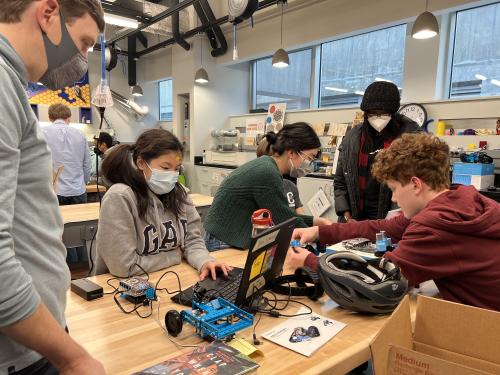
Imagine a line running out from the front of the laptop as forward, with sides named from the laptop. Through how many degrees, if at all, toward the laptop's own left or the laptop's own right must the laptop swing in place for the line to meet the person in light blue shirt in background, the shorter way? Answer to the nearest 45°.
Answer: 0° — it already faces them

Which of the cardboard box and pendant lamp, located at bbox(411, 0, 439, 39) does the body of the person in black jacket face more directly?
the cardboard box

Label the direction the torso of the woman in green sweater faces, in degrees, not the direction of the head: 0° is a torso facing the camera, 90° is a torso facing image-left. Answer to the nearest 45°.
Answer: approximately 270°

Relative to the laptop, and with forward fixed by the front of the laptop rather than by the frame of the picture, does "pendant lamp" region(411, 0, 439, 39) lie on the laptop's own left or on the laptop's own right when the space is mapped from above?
on the laptop's own right

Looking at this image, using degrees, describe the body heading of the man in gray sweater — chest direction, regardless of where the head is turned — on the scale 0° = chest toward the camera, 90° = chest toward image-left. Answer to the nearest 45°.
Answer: approximately 270°

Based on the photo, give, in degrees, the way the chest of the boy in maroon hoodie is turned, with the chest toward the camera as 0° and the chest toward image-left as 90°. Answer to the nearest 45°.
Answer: approximately 90°

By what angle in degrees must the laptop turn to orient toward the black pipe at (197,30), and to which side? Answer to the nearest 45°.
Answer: approximately 45° to its right

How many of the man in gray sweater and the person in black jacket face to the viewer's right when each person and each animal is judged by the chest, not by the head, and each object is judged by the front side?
1

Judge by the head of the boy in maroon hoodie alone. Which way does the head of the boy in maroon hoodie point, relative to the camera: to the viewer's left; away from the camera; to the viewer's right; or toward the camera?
to the viewer's left

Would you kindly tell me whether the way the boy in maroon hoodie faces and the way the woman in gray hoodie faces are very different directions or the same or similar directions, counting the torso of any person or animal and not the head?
very different directions
